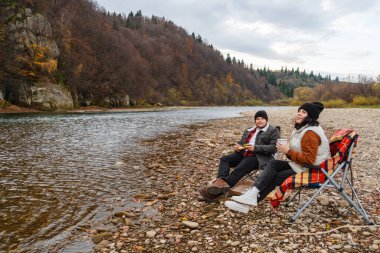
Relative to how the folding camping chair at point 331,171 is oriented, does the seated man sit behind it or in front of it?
in front

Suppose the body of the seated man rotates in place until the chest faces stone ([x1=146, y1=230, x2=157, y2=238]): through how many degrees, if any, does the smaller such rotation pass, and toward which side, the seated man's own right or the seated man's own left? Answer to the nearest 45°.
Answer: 0° — they already face it

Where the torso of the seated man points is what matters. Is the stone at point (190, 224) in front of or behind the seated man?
in front

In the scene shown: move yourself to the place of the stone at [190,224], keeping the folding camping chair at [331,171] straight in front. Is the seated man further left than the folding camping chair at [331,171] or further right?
left

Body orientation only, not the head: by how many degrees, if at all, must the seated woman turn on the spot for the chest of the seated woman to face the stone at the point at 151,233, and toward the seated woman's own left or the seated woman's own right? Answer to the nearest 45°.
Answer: approximately 45° to the seated woman's own left

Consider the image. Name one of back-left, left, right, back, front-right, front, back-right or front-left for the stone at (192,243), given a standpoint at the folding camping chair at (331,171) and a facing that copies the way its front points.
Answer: front-left

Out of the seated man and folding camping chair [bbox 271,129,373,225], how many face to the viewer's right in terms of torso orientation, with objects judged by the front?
0

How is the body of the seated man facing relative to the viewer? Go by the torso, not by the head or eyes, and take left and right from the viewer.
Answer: facing the viewer and to the left of the viewer

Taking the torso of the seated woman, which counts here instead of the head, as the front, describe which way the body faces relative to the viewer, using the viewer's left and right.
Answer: facing to the left of the viewer

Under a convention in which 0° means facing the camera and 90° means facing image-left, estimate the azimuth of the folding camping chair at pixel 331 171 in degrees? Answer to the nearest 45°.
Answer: approximately 90°

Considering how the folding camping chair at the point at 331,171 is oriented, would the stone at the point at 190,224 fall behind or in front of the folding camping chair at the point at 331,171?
in front

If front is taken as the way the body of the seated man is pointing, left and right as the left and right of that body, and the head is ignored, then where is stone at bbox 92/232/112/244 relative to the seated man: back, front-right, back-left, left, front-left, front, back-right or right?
front

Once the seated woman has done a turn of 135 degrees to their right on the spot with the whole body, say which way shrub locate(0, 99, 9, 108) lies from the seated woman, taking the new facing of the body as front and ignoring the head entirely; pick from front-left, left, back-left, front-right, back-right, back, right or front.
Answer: left

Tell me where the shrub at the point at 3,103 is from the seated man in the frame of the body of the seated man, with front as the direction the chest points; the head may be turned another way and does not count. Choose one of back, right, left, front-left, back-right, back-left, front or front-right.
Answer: right

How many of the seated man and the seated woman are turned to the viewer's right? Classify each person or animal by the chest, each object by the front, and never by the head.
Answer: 0
